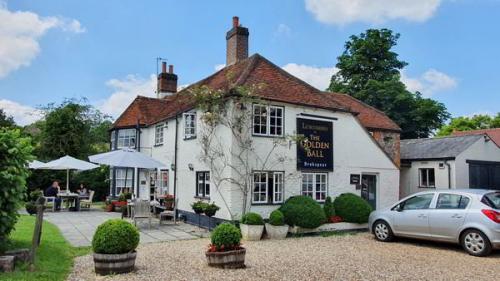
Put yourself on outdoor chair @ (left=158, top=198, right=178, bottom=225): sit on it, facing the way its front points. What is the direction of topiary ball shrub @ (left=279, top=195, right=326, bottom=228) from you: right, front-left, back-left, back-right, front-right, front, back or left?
back-left

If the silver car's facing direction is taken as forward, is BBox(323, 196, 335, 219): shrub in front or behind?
in front

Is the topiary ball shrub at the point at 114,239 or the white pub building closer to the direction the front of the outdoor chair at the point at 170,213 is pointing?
the topiary ball shrub

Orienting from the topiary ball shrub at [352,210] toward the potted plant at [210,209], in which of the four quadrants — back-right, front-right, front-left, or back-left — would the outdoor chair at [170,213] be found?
front-right

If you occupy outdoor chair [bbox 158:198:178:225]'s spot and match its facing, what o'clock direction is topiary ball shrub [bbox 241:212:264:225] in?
The topiary ball shrub is roughly at 8 o'clock from the outdoor chair.

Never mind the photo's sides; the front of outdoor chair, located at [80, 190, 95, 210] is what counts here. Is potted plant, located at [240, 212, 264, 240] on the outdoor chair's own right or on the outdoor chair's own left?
on the outdoor chair's own left

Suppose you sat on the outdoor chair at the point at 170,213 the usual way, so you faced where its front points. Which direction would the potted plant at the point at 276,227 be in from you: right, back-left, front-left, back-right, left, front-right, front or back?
back-left

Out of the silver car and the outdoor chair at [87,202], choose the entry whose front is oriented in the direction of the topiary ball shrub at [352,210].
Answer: the silver car

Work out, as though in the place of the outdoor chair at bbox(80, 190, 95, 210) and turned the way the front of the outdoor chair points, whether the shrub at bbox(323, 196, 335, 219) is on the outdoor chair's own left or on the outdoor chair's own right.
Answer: on the outdoor chair's own left

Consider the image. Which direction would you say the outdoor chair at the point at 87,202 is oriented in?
to the viewer's left

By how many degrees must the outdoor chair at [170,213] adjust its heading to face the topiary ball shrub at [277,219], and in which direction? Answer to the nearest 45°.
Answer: approximately 135° to its left

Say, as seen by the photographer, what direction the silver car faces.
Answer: facing away from the viewer and to the left of the viewer

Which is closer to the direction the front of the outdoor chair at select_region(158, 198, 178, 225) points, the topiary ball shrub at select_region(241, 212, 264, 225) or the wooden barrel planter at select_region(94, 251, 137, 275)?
the wooden barrel planter

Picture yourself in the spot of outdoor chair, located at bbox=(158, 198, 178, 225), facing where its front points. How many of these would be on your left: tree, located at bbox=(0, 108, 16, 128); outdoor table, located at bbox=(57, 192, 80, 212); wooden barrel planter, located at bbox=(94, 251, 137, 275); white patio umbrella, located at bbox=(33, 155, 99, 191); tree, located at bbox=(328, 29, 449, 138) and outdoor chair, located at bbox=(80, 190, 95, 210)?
1

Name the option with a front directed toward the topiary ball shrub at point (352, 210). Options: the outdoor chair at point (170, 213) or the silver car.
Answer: the silver car

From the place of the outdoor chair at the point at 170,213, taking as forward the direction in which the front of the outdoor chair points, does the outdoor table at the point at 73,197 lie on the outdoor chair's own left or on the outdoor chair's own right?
on the outdoor chair's own right
